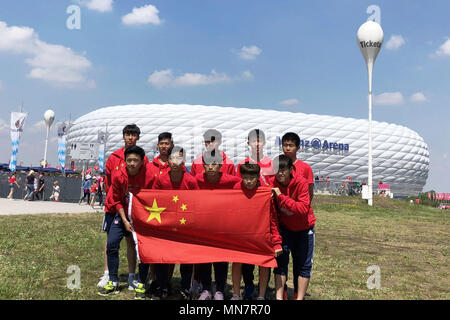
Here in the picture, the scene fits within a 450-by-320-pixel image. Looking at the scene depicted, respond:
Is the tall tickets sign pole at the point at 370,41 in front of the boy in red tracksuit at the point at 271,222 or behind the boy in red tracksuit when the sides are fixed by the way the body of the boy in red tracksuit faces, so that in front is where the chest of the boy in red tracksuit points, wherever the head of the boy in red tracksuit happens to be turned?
behind

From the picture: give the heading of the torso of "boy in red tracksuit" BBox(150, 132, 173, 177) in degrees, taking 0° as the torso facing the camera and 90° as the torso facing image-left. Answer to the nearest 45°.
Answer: approximately 0°

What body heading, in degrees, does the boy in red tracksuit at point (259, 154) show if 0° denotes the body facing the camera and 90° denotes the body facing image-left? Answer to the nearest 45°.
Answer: approximately 0°
